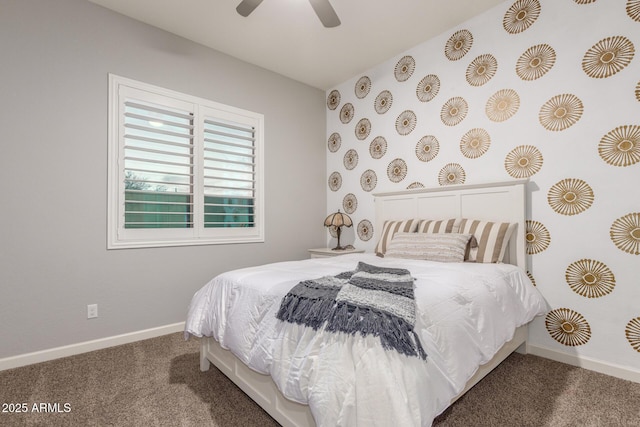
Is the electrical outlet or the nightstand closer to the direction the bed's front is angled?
the electrical outlet

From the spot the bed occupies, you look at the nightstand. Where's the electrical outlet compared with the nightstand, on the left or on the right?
left

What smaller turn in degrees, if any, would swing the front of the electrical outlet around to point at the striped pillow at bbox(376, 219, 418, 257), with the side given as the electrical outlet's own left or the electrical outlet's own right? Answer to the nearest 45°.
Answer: approximately 45° to the electrical outlet's own left

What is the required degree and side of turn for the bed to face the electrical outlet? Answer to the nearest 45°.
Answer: approximately 45° to its right

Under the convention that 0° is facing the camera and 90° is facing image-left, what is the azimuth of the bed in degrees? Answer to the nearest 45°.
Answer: approximately 45°

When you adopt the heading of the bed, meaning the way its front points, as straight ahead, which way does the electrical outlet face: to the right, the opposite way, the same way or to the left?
to the left

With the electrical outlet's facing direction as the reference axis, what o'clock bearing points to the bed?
The bed is roughly at 11 o'clock from the electrical outlet.
